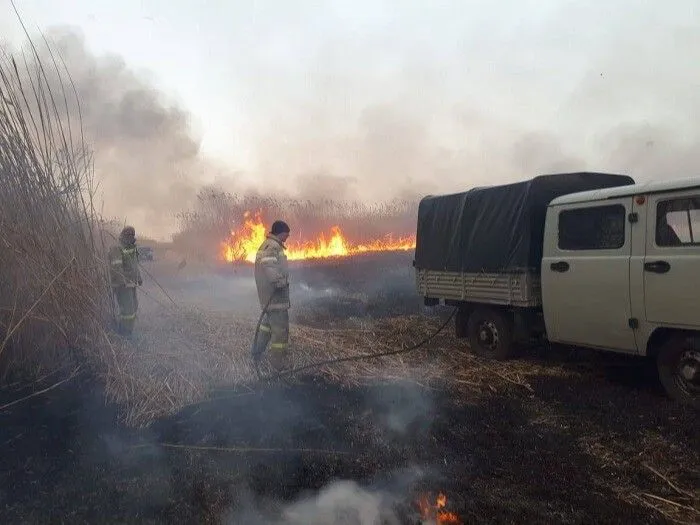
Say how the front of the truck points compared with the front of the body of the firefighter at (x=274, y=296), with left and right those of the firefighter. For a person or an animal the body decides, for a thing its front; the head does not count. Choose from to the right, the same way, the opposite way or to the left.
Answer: to the right

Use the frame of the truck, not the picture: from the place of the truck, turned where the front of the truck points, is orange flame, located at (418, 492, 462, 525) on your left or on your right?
on your right
